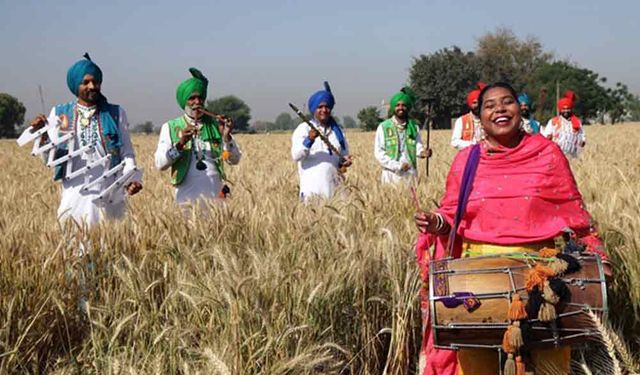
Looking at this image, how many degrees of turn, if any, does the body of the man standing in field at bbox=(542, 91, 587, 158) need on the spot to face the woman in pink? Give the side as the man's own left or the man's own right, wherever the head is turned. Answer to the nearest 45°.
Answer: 0° — they already face them

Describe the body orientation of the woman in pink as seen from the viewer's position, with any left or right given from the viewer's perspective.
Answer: facing the viewer

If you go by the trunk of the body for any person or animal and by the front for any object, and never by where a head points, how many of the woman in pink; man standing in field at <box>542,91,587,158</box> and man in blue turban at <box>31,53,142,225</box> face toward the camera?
3

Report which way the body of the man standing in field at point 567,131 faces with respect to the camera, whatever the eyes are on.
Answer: toward the camera

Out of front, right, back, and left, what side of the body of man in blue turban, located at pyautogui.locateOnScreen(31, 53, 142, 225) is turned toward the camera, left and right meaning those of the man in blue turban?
front

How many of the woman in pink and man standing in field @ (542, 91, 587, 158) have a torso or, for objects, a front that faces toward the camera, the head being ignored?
2

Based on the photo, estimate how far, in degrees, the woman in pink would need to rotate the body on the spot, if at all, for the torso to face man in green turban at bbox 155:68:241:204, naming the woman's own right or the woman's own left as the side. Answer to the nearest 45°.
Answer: approximately 135° to the woman's own right

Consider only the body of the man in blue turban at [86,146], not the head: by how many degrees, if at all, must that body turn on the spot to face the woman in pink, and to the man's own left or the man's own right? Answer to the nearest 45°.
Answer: approximately 45° to the man's own left
